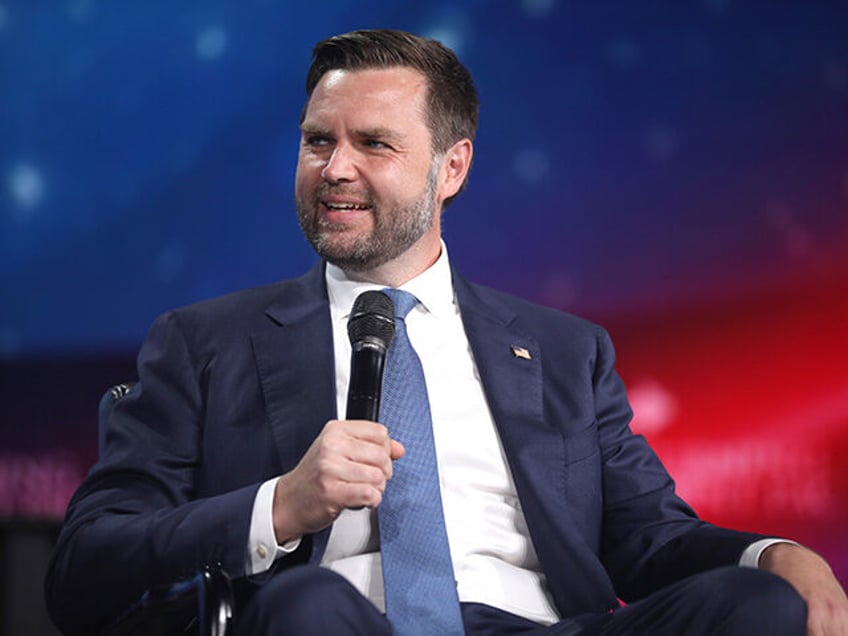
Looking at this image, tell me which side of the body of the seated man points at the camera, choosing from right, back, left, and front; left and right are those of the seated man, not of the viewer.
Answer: front

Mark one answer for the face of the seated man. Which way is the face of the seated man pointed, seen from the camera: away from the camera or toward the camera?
toward the camera
